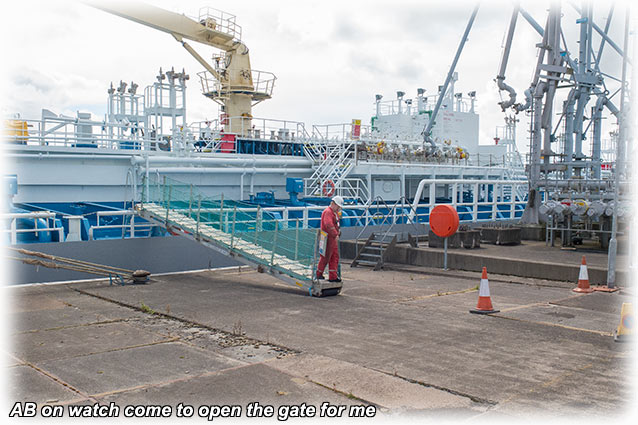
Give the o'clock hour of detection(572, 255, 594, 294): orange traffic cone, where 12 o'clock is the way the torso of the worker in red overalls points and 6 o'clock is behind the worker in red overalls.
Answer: The orange traffic cone is roughly at 12 o'clock from the worker in red overalls.

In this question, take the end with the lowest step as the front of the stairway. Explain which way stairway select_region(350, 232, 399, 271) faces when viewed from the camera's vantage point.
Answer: facing the viewer and to the left of the viewer

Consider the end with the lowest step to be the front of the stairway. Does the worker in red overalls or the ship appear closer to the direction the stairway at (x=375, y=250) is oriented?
the worker in red overalls
